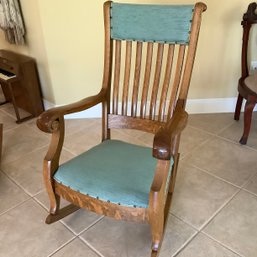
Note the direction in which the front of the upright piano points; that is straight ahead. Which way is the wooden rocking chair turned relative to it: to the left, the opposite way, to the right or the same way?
the same way

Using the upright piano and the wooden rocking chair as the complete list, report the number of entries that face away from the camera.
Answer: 0

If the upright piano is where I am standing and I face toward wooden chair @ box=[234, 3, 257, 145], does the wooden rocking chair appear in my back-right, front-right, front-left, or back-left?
front-right

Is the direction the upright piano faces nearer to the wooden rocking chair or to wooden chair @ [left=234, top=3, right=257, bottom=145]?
the wooden rocking chair

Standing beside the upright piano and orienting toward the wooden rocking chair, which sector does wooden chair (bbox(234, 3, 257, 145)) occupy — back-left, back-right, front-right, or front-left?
front-left

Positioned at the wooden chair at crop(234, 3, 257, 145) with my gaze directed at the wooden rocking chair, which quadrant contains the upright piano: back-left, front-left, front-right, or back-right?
front-right

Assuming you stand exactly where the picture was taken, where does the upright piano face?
facing the viewer and to the left of the viewer

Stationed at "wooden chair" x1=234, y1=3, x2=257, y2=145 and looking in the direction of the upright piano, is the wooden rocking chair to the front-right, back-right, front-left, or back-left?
front-left

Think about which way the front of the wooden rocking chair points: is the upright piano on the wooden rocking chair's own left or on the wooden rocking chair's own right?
on the wooden rocking chair's own right

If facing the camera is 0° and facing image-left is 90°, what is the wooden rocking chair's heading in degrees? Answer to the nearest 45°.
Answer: approximately 45°

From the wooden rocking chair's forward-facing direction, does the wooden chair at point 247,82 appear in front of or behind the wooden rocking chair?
behind

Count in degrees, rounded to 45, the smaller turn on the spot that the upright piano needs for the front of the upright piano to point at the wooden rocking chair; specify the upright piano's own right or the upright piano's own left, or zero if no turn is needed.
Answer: approximately 45° to the upright piano's own left

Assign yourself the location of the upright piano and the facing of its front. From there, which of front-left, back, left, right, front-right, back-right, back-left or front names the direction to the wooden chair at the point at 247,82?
left
